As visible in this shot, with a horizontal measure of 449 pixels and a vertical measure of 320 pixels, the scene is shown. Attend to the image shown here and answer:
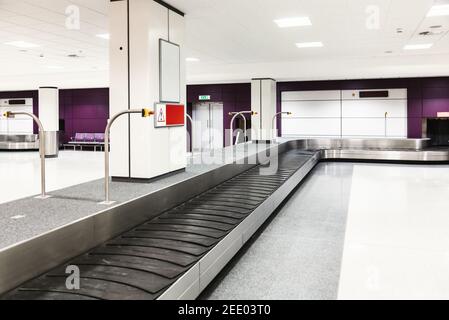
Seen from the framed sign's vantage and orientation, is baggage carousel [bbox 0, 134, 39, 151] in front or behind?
behind

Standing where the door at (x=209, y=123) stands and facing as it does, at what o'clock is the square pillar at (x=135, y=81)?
The square pillar is roughly at 12 o'clock from the door.

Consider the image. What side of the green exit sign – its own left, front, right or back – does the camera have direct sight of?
front

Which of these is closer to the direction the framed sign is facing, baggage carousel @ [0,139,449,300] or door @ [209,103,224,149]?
the baggage carousel

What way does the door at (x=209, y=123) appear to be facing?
toward the camera

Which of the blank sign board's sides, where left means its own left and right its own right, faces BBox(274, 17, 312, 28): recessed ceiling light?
left

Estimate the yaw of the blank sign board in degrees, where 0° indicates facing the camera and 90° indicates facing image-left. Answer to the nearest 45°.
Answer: approximately 315°

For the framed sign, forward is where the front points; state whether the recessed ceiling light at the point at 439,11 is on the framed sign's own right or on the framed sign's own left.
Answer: on the framed sign's own left

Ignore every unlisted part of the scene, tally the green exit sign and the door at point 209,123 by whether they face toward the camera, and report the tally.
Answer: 2

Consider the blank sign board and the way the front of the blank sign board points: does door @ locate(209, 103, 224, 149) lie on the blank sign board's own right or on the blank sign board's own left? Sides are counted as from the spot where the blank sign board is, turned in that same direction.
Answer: on the blank sign board's own left

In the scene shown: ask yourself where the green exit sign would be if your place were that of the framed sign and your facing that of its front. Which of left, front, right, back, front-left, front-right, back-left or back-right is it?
back-left

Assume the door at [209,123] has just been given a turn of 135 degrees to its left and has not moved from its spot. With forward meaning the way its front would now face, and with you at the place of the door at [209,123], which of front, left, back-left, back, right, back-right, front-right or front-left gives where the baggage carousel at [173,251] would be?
back-right

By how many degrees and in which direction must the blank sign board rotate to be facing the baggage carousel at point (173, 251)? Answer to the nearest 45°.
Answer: approximately 45° to its right

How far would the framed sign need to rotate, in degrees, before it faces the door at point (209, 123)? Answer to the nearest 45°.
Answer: approximately 135° to its left

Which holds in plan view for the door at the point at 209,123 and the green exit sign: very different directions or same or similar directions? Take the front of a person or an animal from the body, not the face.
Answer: same or similar directions

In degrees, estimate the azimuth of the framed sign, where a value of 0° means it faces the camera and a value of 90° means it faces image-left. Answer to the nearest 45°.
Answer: approximately 315°

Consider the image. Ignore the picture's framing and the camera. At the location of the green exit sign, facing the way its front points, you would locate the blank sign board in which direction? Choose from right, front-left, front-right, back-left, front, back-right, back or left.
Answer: front

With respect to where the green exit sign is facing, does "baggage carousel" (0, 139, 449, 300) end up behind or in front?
in front
